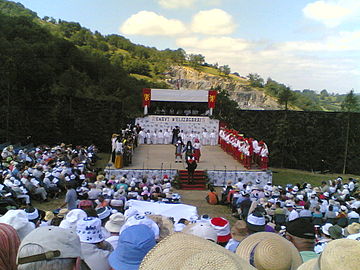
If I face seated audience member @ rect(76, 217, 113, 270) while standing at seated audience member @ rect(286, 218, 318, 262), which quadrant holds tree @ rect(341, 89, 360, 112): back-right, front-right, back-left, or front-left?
back-right

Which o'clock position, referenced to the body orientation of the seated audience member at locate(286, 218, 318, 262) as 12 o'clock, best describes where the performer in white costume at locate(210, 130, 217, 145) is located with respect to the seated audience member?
The performer in white costume is roughly at 1 o'clock from the seated audience member.

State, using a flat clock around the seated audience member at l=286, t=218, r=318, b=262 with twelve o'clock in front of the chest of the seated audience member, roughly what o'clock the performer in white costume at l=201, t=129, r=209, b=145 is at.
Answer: The performer in white costume is roughly at 1 o'clock from the seated audience member.

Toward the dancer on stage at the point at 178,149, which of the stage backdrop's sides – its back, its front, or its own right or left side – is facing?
front

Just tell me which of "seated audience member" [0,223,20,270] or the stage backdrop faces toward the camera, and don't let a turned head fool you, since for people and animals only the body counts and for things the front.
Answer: the stage backdrop

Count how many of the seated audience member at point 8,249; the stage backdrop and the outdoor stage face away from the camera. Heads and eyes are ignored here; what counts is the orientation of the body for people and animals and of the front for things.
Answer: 1

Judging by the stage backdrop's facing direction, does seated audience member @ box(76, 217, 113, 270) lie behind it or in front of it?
in front

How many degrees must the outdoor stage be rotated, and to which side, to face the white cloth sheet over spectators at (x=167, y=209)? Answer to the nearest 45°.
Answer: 0° — it already faces it

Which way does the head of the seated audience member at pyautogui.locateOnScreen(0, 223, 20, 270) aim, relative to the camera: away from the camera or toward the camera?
away from the camera

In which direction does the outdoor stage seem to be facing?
toward the camera

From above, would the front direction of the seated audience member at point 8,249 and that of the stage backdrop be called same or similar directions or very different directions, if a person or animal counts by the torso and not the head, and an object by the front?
very different directions

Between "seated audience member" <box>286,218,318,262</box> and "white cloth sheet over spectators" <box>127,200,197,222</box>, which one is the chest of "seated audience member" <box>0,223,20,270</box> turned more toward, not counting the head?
the white cloth sheet over spectators

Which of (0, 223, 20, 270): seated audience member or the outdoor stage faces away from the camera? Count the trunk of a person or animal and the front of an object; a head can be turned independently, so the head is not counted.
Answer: the seated audience member

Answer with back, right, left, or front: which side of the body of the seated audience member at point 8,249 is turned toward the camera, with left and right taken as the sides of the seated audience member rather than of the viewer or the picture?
back

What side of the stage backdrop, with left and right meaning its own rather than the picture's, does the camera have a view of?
front

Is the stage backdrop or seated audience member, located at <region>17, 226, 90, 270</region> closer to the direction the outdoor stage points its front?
the seated audience member
